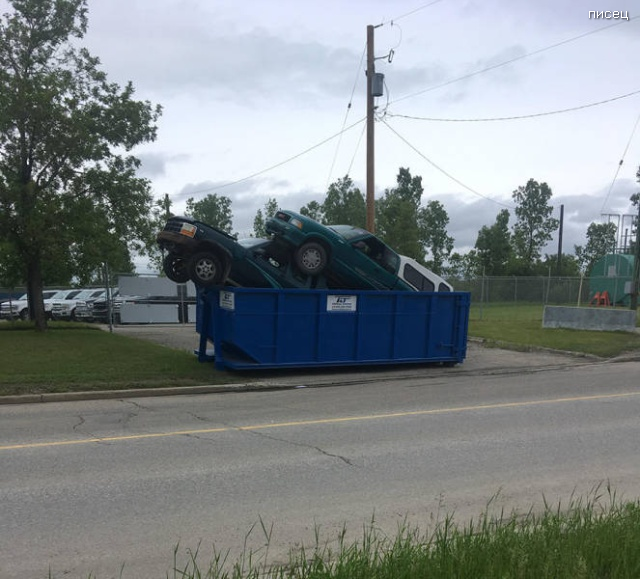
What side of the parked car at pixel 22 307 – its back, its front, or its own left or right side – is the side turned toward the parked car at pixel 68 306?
left

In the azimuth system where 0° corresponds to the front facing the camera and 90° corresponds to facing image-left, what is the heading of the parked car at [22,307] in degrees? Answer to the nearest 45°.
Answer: approximately 45°

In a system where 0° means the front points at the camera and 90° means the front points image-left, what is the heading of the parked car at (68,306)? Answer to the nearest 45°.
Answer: approximately 45°

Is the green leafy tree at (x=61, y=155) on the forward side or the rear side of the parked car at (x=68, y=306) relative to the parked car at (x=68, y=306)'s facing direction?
on the forward side

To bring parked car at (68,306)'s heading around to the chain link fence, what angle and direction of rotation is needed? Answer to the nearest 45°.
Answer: approximately 135° to its left

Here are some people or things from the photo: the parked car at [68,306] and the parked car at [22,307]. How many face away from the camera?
0

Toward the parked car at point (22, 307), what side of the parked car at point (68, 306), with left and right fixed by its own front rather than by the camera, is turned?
right

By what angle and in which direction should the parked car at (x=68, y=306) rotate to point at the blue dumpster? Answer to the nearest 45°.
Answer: approximately 45° to its left

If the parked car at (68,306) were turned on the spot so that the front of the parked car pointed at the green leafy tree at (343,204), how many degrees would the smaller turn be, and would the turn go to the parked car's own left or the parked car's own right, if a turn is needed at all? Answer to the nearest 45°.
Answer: approximately 180°

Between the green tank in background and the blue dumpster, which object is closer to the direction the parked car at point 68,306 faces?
the blue dumpster
